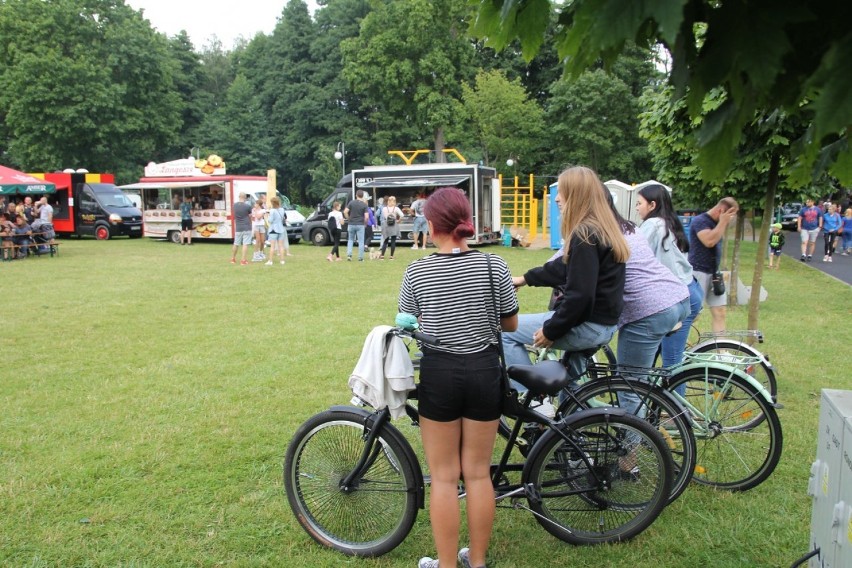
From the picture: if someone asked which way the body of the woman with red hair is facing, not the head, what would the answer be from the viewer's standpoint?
away from the camera

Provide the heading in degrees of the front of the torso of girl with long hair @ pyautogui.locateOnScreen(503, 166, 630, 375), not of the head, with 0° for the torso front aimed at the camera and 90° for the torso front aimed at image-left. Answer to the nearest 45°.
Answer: approximately 90°

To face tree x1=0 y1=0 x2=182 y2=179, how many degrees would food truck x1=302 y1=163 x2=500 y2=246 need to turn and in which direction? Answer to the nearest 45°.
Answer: approximately 45° to its right

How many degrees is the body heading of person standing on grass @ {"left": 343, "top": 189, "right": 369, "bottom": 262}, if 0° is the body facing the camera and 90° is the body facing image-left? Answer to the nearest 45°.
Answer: approximately 180°

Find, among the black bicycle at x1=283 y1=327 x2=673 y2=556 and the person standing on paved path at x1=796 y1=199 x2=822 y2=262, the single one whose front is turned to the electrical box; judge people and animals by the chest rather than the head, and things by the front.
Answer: the person standing on paved path
